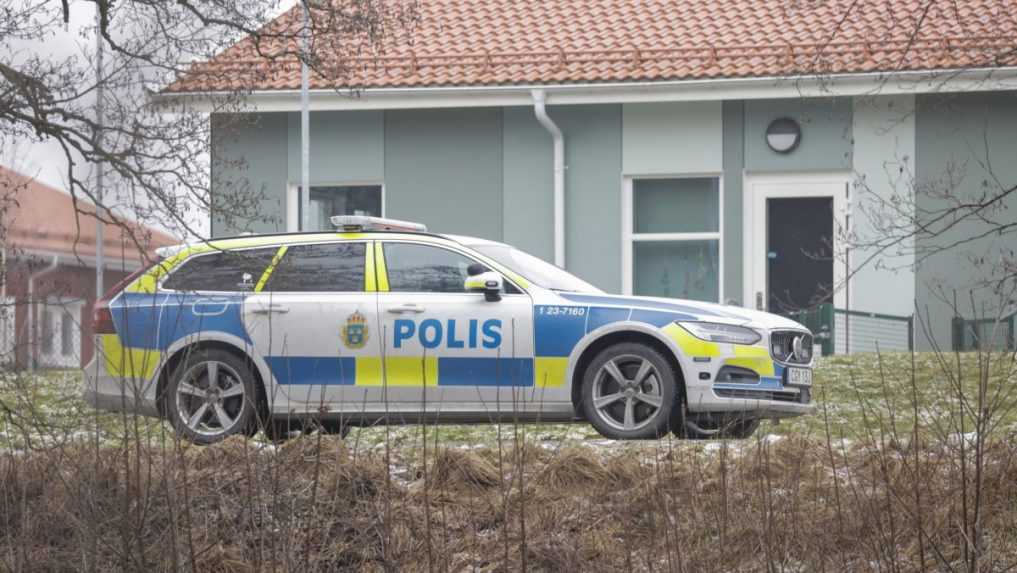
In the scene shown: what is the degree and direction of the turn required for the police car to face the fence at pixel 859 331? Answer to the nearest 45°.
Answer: approximately 45° to its left

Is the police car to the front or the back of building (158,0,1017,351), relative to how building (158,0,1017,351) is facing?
to the front

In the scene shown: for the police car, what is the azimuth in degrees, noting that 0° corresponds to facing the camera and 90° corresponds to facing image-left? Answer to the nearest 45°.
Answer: approximately 270°

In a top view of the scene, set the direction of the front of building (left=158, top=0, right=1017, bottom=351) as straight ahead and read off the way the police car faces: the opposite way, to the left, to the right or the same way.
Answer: to the left

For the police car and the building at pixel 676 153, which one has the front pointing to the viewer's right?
the police car

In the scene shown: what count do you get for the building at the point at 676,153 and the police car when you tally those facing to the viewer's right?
1

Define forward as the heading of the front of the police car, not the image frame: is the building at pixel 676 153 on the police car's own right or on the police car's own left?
on the police car's own left

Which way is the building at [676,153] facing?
toward the camera
